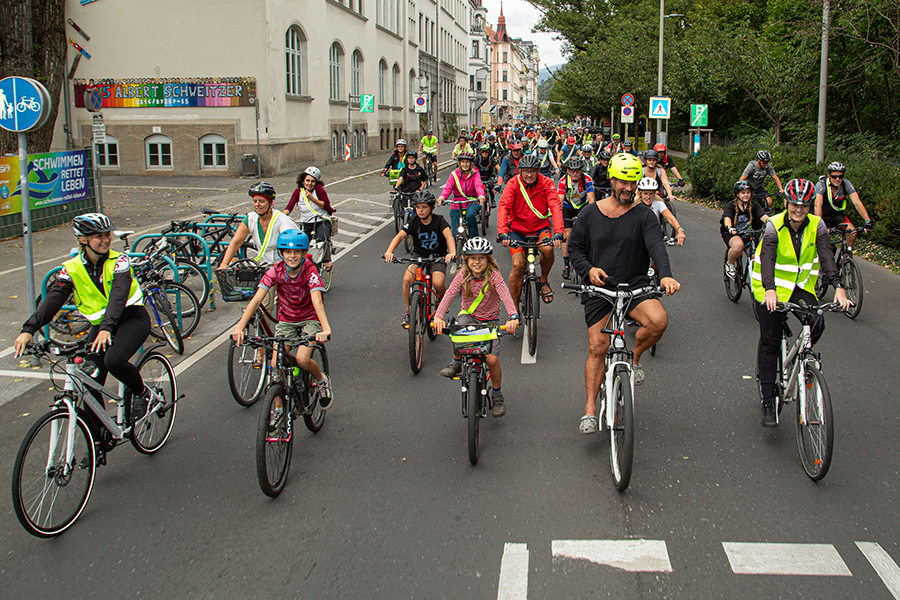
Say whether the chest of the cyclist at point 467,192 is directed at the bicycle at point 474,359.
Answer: yes

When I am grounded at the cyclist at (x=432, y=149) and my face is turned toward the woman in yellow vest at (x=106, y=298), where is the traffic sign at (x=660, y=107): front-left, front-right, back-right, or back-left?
back-left

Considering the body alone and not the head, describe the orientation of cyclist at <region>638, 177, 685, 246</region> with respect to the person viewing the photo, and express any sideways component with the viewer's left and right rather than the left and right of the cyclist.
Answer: facing the viewer

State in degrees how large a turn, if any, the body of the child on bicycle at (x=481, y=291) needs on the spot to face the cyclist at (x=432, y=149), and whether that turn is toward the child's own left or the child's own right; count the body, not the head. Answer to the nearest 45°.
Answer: approximately 180°

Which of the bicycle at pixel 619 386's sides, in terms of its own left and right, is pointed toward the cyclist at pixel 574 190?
back

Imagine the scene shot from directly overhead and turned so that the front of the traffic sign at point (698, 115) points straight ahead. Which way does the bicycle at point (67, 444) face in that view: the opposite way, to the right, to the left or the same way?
the same way

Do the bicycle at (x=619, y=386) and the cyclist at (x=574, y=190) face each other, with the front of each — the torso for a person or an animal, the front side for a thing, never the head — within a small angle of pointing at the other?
no

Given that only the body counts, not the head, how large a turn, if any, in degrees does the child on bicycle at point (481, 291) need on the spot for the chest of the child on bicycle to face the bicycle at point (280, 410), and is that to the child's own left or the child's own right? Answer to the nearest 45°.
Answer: approximately 45° to the child's own right

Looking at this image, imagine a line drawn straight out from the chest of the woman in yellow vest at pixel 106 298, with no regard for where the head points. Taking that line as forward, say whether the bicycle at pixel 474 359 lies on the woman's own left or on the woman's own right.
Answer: on the woman's own left

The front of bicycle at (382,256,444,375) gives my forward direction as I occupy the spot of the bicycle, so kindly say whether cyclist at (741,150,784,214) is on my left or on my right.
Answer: on my left

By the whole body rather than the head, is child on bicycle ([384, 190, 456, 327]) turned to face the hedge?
no

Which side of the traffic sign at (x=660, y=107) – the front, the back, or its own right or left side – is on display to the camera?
front

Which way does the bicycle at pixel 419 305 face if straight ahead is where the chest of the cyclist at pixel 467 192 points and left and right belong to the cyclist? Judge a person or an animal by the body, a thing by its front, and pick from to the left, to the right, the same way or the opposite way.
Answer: the same way

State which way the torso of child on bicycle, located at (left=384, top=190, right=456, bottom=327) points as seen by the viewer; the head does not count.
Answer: toward the camera

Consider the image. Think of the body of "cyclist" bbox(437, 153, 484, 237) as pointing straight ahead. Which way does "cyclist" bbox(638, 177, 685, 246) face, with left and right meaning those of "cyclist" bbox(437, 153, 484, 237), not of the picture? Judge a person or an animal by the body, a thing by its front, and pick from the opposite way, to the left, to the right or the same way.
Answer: the same way

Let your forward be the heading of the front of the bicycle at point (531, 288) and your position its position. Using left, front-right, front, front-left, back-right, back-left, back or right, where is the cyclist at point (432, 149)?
back

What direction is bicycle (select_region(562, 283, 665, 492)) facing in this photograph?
toward the camera

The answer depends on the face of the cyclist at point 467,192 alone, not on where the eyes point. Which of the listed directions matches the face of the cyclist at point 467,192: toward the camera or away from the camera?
toward the camera

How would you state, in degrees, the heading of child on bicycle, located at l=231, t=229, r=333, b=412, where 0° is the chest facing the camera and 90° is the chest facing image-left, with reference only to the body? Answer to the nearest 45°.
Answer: approximately 0°

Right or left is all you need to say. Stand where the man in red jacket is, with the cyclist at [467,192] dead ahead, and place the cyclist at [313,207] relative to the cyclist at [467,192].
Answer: left

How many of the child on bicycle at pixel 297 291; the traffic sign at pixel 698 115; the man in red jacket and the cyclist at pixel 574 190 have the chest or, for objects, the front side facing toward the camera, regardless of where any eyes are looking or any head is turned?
4

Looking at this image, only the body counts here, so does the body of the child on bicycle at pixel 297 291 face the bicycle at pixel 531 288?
no

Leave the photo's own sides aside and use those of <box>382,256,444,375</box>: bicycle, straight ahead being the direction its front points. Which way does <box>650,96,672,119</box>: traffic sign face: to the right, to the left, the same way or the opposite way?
the same way
